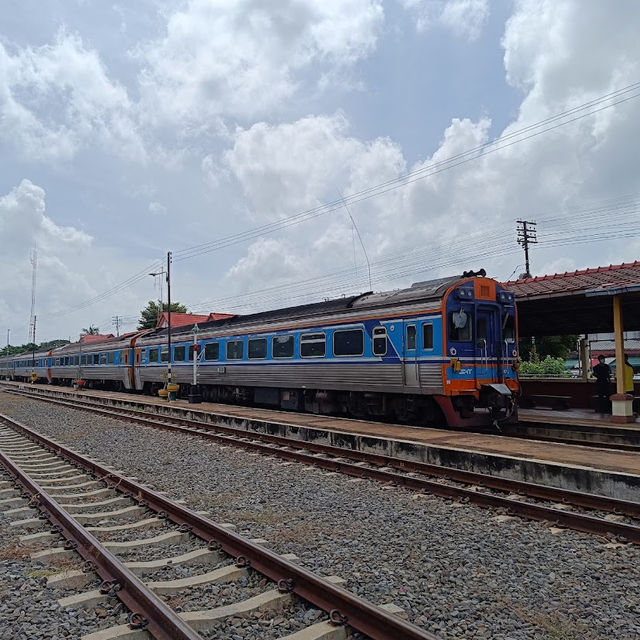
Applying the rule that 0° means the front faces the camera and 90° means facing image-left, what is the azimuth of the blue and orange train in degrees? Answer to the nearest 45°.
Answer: approximately 315°

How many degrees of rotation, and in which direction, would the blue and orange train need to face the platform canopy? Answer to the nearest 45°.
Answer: approximately 45° to its left

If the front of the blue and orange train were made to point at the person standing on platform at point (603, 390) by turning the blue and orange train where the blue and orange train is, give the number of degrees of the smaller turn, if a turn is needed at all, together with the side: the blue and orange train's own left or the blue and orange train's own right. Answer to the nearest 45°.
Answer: approximately 45° to the blue and orange train's own left
